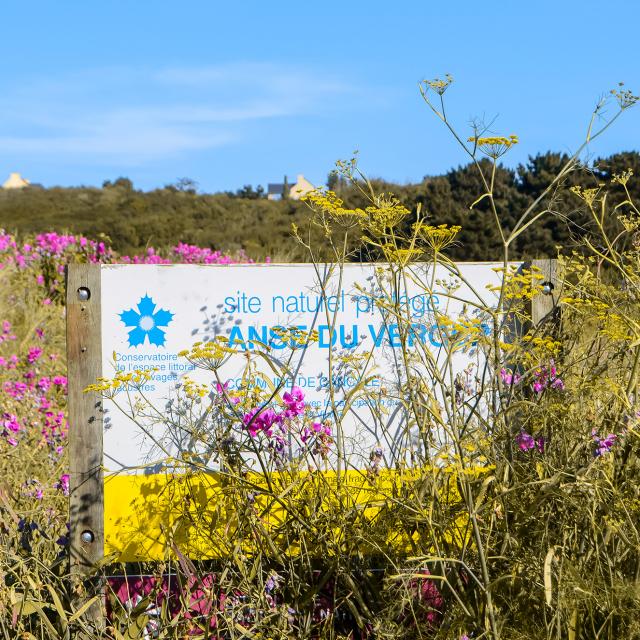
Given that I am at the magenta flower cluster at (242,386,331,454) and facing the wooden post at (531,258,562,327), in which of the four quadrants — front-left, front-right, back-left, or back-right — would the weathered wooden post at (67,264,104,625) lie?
back-left

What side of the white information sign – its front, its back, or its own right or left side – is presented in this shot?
front

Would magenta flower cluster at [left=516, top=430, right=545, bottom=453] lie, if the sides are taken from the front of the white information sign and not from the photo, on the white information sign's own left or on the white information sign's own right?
on the white information sign's own left

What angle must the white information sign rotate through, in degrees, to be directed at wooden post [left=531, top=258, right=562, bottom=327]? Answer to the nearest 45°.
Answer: approximately 90° to its left

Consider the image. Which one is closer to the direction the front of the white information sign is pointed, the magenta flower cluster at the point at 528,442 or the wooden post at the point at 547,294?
the magenta flower cluster
